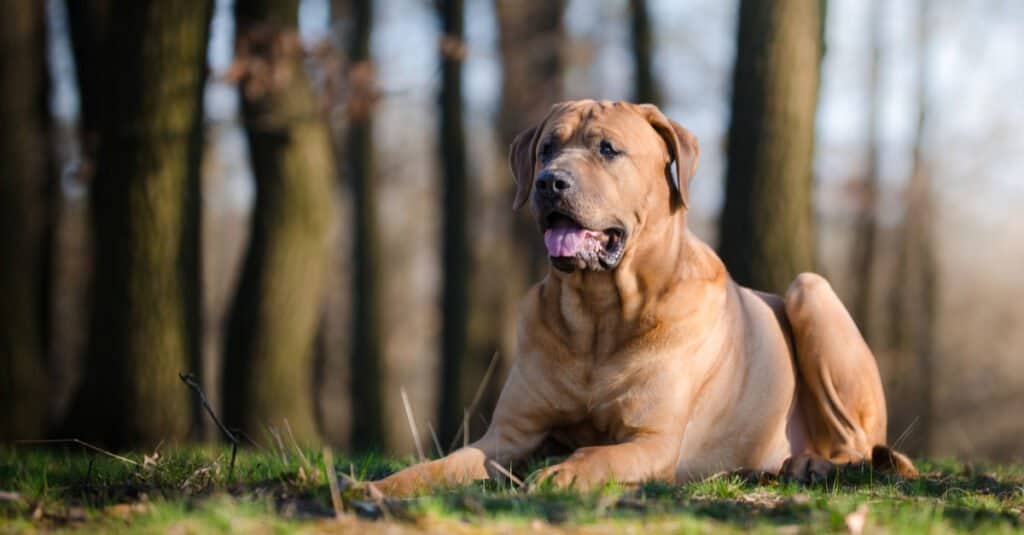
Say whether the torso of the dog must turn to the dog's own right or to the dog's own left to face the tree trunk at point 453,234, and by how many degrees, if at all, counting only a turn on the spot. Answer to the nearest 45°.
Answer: approximately 135° to the dog's own right

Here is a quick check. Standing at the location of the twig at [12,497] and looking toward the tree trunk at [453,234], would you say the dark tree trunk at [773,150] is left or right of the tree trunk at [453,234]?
right

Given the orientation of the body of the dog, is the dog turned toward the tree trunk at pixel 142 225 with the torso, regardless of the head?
no

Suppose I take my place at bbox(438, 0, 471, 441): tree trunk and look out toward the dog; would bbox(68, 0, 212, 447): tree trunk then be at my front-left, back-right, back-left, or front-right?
front-right

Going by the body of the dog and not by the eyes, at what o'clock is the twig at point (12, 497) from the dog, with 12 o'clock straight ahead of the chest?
The twig is roughly at 12 o'clock from the dog.

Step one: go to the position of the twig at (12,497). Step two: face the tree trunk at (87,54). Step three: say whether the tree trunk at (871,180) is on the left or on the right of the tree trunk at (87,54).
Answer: right

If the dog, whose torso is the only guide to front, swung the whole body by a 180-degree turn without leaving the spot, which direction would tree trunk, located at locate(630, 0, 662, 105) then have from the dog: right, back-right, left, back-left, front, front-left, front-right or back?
front-left

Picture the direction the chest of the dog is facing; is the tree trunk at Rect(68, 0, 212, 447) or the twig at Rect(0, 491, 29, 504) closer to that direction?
the twig

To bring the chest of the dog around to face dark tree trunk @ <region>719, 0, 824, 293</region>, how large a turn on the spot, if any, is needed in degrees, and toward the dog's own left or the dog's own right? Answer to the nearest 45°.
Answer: approximately 135° to the dog's own right

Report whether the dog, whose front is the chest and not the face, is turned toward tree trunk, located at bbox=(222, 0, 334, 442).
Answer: no

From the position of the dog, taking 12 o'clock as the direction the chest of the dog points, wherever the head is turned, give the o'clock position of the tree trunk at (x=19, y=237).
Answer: The tree trunk is roughly at 3 o'clock from the dog.

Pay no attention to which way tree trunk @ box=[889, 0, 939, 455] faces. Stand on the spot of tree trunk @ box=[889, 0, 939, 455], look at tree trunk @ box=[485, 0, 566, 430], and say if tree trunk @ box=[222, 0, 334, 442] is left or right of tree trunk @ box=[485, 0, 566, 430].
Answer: left

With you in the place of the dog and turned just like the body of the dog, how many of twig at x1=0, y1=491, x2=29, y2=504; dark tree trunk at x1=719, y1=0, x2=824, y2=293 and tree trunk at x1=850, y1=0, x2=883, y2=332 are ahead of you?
1

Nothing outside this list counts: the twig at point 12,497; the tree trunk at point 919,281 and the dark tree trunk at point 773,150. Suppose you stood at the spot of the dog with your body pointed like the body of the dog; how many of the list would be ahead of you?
1

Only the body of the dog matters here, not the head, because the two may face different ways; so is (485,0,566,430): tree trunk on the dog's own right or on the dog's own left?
on the dog's own right

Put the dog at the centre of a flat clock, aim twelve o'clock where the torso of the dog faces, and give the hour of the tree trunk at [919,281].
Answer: The tree trunk is roughly at 5 o'clock from the dog.

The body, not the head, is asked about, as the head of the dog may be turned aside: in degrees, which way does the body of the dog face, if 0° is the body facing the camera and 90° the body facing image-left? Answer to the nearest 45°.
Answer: approximately 45°

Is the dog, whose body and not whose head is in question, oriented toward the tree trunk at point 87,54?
no
